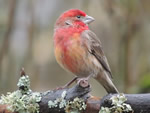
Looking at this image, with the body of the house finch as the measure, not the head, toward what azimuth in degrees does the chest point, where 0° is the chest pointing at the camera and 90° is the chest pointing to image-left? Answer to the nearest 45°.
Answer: approximately 45°
